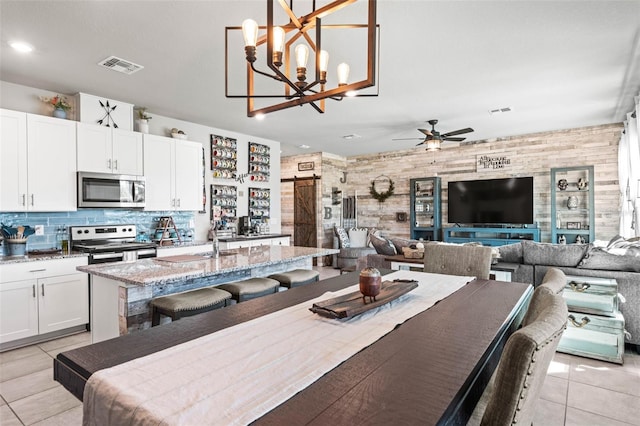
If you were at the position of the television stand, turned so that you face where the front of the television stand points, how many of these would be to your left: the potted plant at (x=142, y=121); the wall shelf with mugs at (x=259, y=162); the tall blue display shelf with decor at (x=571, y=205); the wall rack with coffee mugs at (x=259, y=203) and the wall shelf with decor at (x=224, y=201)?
1

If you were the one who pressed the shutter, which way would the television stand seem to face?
facing the viewer

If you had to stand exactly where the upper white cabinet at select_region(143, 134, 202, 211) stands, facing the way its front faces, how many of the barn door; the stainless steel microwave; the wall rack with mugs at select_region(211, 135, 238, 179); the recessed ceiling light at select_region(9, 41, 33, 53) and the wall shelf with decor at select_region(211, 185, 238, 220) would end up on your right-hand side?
2

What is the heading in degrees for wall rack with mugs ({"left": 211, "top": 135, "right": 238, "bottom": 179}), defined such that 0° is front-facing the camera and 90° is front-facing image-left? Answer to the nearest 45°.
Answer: approximately 315°

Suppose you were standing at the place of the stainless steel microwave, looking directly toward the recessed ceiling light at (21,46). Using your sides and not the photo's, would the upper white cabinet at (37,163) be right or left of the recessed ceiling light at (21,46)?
right

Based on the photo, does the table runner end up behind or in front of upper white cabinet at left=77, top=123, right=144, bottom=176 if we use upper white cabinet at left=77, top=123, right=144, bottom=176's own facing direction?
in front

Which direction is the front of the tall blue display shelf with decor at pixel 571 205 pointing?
toward the camera

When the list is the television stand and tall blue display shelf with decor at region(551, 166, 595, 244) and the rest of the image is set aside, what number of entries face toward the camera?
2

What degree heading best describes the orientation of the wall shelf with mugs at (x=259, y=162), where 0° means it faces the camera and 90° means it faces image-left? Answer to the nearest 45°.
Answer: approximately 315°

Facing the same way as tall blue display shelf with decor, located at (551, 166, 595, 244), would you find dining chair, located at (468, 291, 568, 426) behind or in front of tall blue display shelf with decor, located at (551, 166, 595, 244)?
in front

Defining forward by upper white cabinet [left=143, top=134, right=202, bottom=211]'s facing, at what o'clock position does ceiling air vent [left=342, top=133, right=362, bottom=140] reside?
The ceiling air vent is roughly at 10 o'clock from the upper white cabinet.

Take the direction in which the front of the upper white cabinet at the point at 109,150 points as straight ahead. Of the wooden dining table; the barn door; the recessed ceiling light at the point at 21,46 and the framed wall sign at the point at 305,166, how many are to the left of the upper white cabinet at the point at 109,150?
2

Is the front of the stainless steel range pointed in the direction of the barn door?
no

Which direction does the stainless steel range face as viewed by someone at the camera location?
facing the viewer and to the right of the viewer

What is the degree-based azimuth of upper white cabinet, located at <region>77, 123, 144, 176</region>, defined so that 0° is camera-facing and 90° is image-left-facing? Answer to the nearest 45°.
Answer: approximately 315°

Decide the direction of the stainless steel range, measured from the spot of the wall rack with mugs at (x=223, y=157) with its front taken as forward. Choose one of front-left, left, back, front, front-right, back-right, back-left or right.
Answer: right

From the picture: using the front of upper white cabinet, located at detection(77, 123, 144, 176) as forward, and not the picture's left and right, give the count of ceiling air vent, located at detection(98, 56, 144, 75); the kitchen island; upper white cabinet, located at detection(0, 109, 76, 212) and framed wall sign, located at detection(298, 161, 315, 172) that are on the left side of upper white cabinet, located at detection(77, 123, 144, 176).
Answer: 1

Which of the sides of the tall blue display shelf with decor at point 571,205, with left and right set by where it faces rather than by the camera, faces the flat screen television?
right

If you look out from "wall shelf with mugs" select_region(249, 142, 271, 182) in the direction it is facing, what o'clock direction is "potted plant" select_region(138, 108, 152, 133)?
The potted plant is roughly at 3 o'clock from the wall shelf with mugs.

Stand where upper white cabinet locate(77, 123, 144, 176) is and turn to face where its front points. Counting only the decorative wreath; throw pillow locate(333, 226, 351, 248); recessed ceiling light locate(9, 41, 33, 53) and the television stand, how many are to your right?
1
